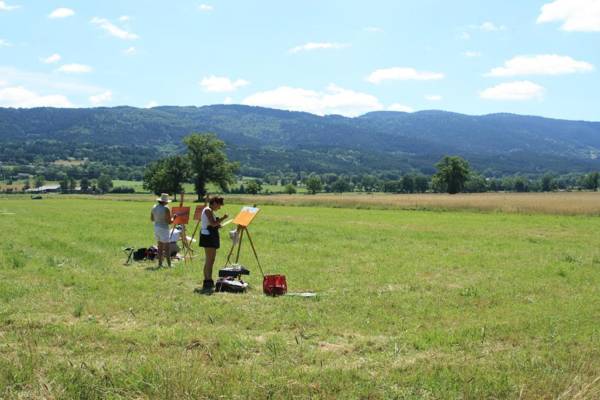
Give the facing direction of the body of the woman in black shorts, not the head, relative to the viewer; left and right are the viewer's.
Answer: facing to the right of the viewer

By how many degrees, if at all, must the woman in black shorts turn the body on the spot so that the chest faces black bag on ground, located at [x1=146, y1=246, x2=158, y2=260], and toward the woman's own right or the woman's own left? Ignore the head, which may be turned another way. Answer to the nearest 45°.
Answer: approximately 90° to the woman's own left

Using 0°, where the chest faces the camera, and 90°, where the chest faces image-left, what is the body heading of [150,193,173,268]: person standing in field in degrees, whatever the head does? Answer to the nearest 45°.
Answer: approximately 225°

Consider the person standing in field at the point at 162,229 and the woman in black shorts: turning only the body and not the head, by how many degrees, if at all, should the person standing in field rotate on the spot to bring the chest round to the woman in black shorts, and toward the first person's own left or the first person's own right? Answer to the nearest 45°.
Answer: approximately 135° to the first person's own right

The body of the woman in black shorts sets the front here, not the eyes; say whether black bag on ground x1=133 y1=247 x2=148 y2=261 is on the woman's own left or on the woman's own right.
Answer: on the woman's own left
